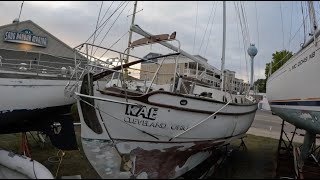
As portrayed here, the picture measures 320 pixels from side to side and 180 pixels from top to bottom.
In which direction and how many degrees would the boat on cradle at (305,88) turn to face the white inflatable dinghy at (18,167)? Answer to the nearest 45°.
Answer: approximately 90° to its right

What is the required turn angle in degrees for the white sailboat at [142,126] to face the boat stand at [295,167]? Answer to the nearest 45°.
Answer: approximately 45° to its right

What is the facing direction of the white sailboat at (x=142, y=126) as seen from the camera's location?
facing away from the viewer and to the right of the viewer

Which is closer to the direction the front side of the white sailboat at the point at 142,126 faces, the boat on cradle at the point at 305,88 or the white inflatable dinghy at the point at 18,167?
the boat on cradle

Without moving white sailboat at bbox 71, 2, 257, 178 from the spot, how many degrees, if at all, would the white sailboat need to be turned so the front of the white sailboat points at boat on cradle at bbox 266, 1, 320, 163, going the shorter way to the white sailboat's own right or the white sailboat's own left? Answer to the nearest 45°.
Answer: approximately 45° to the white sailboat's own right

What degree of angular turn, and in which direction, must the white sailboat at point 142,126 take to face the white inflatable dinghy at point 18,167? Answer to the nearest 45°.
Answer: approximately 135° to its left
